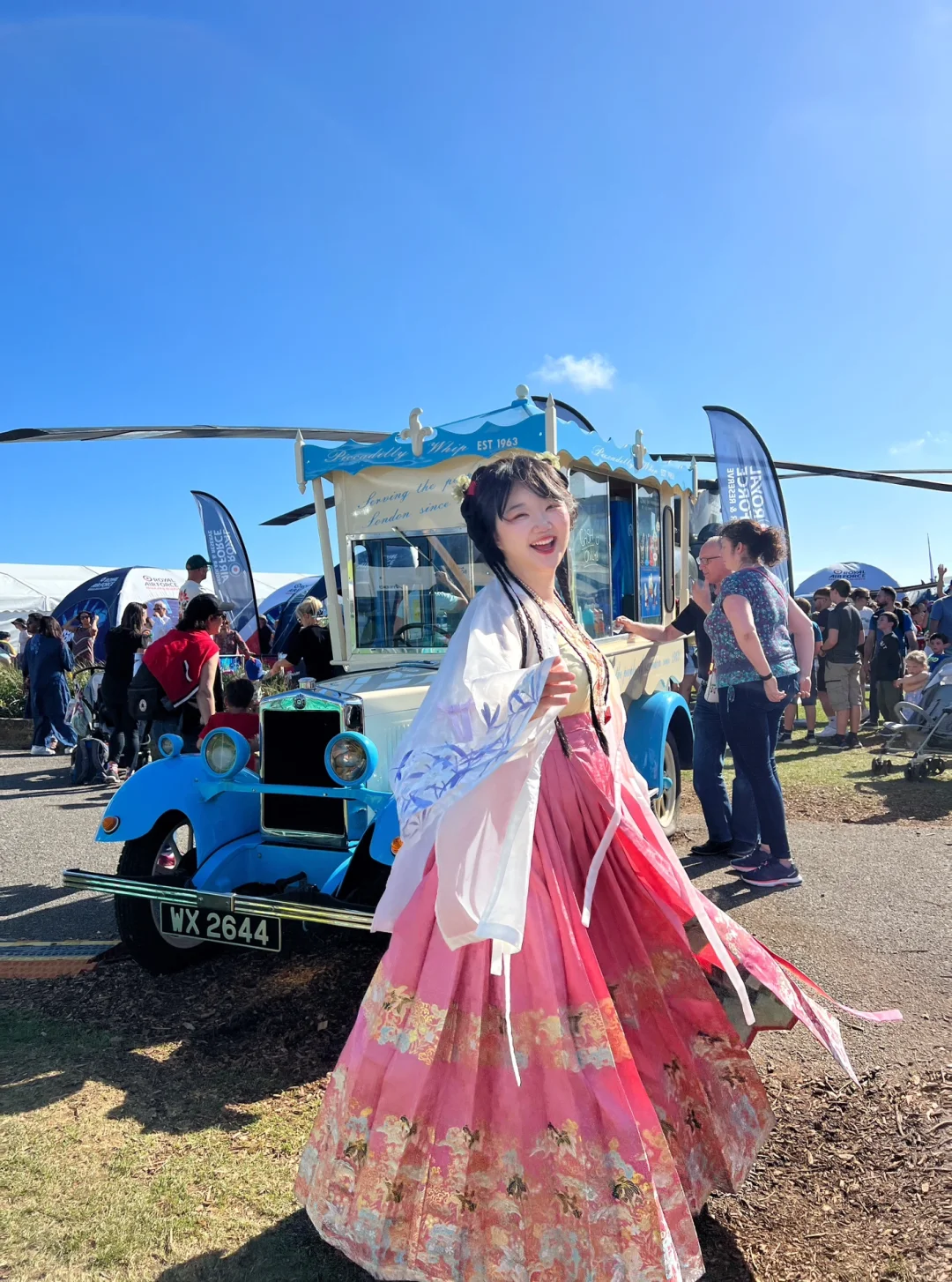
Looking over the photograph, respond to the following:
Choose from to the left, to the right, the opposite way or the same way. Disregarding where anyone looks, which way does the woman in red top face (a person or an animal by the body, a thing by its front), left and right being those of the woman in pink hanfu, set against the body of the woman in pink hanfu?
to the left

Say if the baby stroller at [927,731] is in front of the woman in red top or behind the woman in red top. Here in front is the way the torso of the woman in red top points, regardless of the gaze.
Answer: in front

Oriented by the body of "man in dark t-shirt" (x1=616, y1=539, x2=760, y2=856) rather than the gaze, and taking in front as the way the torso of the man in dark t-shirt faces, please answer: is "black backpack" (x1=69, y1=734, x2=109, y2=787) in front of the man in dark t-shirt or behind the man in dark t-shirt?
in front

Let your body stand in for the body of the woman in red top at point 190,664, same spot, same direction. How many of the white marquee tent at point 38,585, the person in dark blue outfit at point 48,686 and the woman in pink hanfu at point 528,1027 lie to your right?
1

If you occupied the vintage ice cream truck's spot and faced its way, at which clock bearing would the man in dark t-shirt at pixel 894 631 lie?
The man in dark t-shirt is roughly at 6 o'clock from the vintage ice cream truck.

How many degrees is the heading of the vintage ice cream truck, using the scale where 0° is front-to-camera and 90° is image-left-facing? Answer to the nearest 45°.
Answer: approximately 45°

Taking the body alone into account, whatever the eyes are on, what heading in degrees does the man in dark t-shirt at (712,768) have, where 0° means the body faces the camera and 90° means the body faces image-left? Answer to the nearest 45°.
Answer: approximately 90°

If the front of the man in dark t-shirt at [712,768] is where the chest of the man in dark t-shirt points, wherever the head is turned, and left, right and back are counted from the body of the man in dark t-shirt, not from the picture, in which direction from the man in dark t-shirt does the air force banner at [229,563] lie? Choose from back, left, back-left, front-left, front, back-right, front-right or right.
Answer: front-right

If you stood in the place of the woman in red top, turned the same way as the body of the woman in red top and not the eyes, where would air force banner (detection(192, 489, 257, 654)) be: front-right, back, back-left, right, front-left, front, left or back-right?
left

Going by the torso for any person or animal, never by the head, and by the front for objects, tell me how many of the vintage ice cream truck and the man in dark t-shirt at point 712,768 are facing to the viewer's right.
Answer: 0

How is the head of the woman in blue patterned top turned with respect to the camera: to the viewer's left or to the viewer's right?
to the viewer's left

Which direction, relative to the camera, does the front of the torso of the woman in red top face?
to the viewer's right

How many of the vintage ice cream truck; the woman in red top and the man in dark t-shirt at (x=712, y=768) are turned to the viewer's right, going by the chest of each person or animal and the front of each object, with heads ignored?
1

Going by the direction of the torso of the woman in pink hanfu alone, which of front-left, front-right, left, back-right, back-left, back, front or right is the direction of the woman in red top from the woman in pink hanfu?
back

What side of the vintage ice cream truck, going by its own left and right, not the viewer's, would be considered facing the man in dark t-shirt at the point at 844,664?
back
